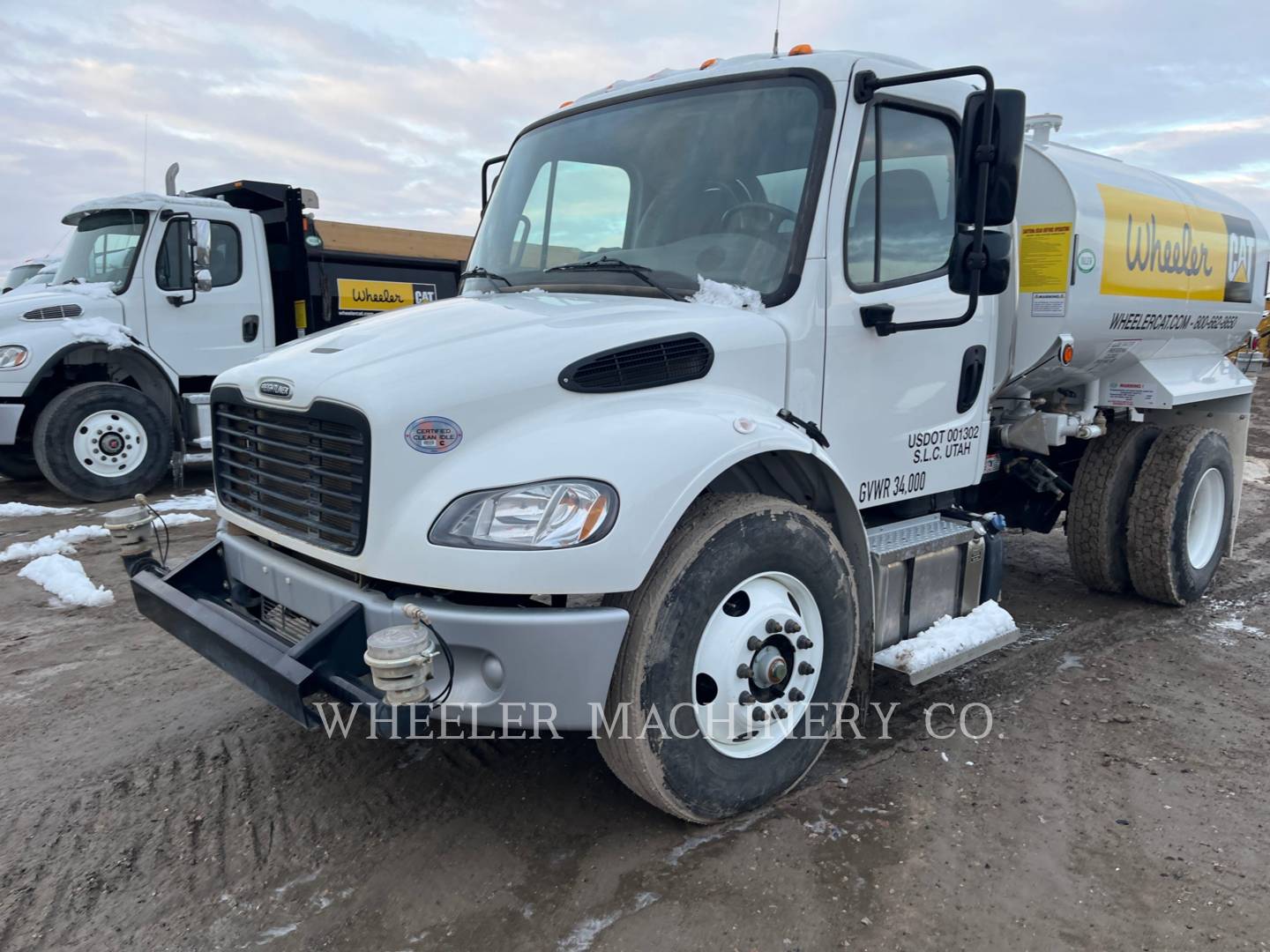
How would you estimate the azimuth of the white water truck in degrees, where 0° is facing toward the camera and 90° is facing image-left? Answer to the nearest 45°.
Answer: approximately 45°

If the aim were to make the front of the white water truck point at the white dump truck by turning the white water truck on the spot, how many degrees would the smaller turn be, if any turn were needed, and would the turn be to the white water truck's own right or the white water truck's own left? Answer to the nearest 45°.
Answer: approximately 90° to the white water truck's own right
